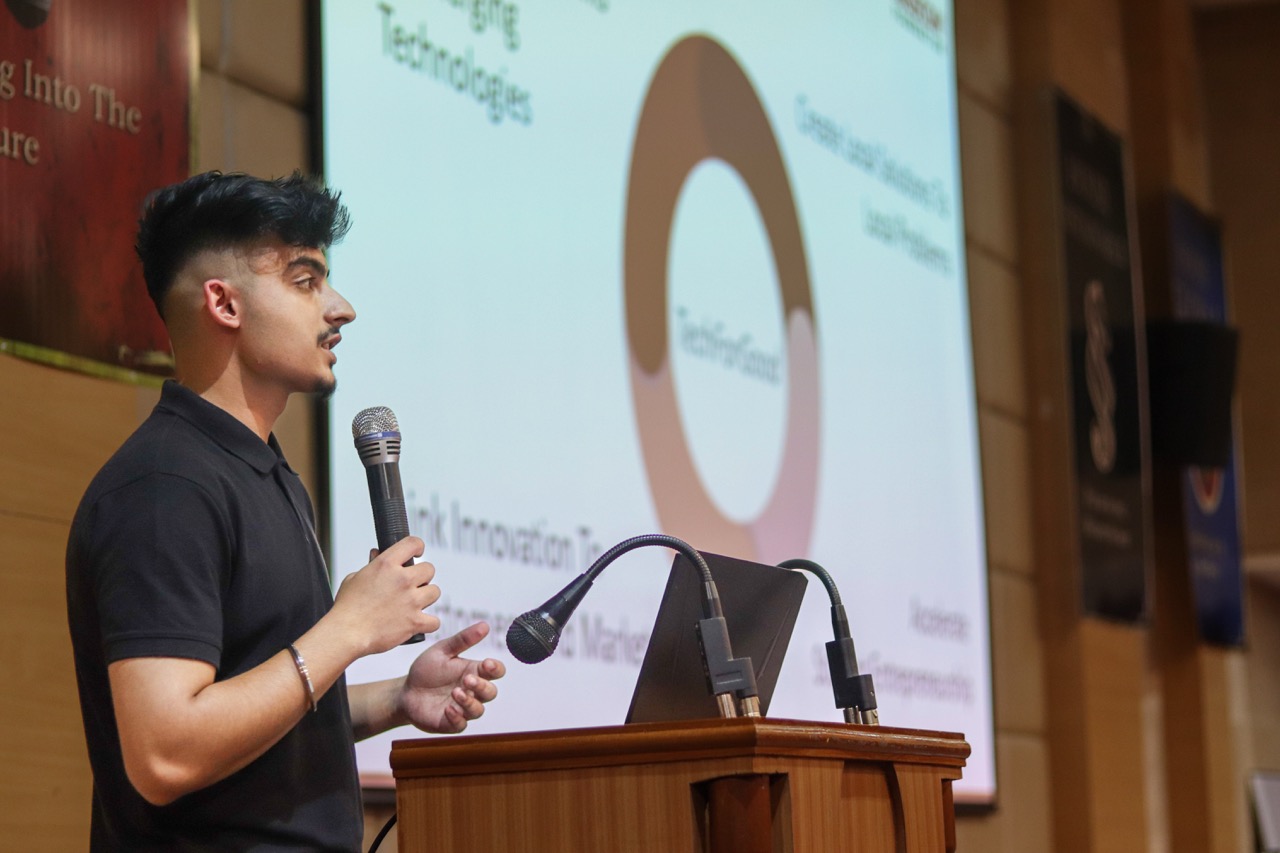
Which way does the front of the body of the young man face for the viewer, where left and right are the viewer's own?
facing to the right of the viewer

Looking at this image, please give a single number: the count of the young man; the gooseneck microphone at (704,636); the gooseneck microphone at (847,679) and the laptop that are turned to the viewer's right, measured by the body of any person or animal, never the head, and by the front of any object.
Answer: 1

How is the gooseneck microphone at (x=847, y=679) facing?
to the viewer's left

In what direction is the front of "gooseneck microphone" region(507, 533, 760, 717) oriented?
to the viewer's left

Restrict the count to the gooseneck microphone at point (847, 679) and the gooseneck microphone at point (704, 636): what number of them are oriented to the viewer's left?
2

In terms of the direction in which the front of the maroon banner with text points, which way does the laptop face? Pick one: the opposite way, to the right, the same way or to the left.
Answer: the opposite way

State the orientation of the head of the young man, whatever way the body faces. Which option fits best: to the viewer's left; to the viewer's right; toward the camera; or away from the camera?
to the viewer's right

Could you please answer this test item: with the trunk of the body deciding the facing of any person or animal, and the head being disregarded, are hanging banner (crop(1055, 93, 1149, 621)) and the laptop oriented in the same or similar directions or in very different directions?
very different directions

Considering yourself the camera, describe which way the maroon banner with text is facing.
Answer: facing the viewer and to the right of the viewer

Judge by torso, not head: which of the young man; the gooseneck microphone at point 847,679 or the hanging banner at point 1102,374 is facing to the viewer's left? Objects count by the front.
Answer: the gooseneck microphone
